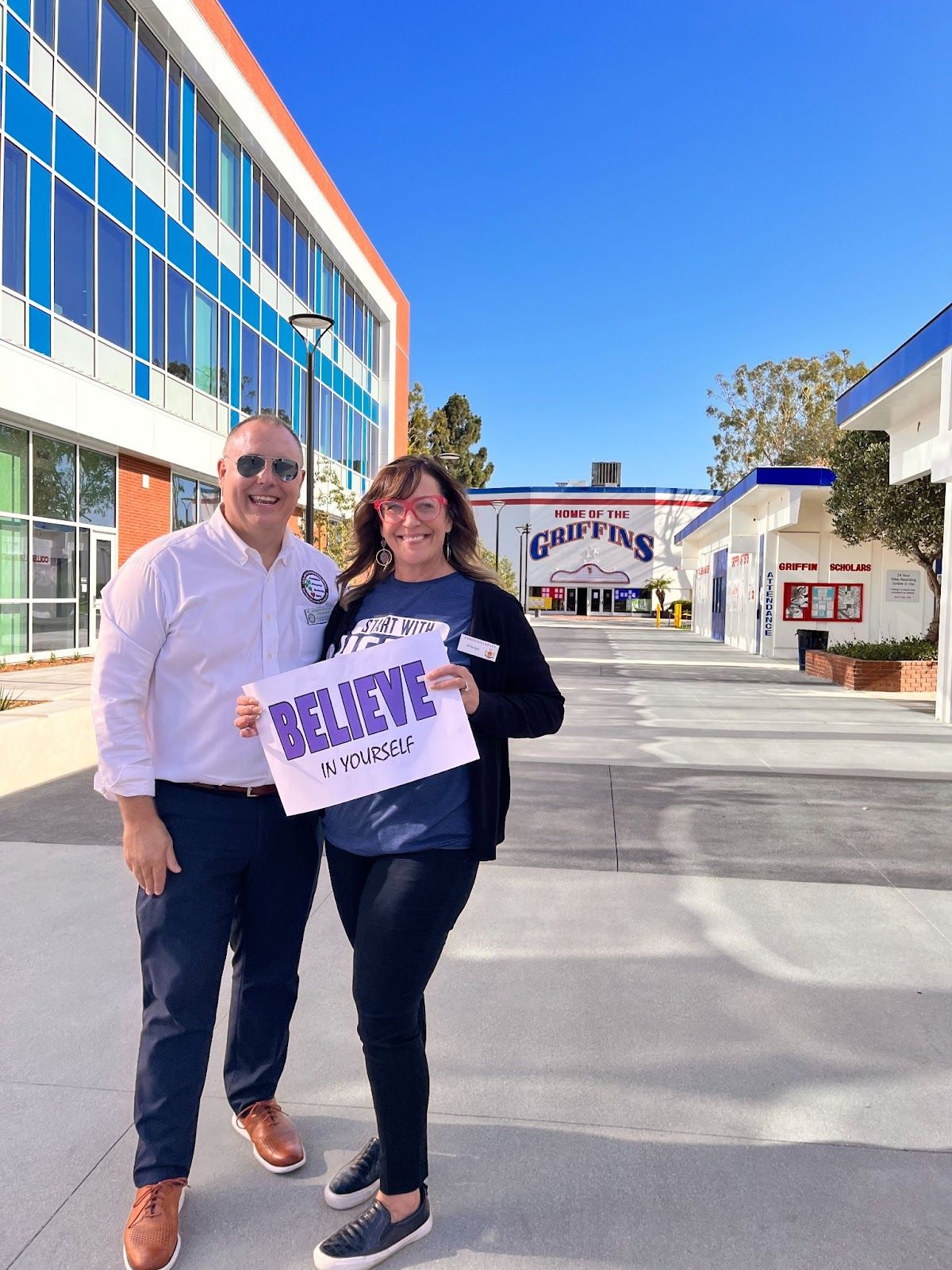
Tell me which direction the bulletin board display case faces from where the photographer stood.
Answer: facing the viewer

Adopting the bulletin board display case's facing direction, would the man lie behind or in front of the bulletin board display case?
in front

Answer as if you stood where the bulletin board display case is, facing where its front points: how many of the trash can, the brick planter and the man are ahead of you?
3

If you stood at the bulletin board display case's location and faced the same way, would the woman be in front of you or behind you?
in front

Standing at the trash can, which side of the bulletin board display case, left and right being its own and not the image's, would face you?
front
